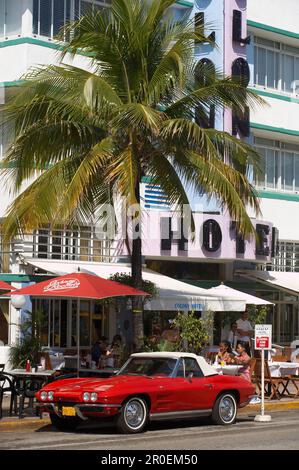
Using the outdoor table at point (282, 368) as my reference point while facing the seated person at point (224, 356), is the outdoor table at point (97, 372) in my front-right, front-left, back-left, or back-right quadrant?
front-left

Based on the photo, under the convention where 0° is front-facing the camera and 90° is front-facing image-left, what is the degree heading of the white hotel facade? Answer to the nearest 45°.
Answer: approximately 315°

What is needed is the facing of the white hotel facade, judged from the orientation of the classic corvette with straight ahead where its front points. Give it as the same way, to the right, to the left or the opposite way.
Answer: to the left

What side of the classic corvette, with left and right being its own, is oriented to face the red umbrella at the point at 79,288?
right
